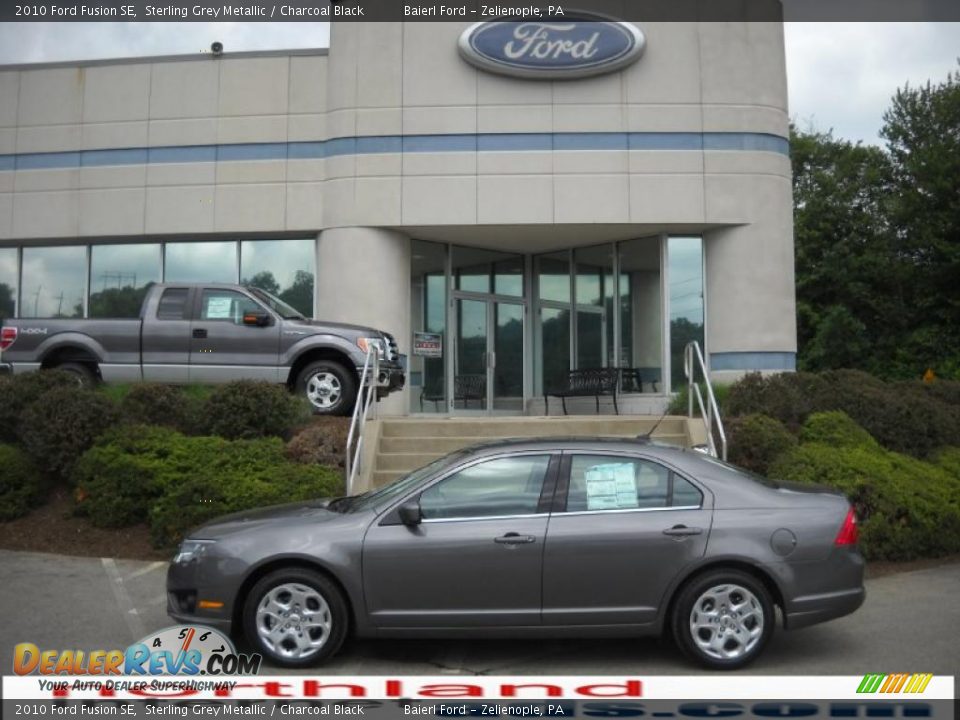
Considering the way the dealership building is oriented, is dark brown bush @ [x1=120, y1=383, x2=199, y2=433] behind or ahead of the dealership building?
ahead

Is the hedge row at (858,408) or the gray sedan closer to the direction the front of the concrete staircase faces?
the gray sedan

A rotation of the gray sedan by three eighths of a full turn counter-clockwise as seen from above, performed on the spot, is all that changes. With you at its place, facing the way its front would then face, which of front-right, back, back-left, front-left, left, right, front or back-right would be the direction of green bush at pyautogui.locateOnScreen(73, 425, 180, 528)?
back

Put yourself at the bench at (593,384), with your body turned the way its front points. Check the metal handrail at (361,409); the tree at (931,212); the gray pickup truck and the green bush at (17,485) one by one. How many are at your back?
1

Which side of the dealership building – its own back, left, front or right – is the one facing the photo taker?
front

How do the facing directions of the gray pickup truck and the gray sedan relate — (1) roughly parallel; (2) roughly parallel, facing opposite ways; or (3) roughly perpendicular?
roughly parallel, facing opposite ways

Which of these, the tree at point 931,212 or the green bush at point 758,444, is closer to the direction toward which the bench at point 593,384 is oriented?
the green bush

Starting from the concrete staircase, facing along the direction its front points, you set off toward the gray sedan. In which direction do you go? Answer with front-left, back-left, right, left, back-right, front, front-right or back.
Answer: front

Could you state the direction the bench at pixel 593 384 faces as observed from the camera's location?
facing the viewer and to the left of the viewer

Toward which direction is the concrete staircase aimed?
toward the camera

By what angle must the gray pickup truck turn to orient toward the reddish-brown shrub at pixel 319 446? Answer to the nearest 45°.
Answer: approximately 45° to its right

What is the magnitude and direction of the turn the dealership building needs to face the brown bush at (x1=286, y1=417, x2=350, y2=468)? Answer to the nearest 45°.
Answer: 0° — it already faces it

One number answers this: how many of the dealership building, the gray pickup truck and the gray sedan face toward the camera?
1

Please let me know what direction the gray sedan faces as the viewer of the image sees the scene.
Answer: facing to the left of the viewer

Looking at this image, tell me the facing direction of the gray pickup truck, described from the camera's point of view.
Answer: facing to the right of the viewer

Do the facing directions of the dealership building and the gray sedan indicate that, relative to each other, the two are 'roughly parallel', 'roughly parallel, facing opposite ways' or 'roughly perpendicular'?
roughly perpendicular

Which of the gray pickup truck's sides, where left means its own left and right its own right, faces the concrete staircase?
front
